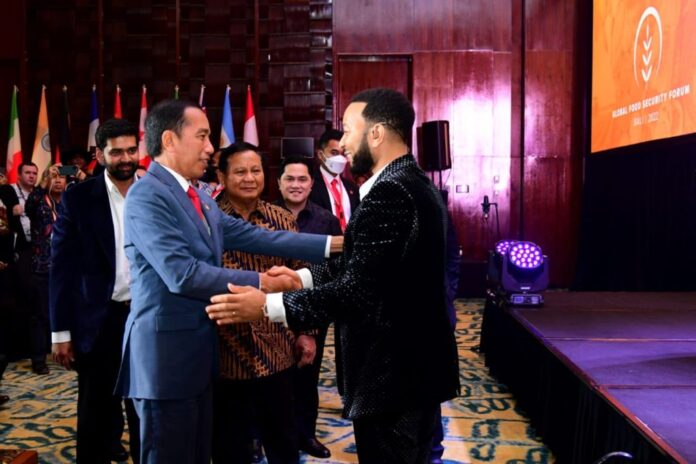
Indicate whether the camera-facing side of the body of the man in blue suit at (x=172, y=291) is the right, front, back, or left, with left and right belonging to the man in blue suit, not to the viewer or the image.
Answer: right

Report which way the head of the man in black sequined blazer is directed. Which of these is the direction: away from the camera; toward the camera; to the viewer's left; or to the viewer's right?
to the viewer's left

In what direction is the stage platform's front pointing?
to the viewer's left

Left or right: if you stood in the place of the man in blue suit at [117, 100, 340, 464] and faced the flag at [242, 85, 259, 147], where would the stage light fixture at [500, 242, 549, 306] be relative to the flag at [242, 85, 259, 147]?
right

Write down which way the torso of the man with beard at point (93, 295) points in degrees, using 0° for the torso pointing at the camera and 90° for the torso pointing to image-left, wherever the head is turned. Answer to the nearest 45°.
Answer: approximately 315°

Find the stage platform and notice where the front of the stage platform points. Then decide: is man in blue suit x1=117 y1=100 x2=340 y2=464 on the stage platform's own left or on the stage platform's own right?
on the stage platform's own left

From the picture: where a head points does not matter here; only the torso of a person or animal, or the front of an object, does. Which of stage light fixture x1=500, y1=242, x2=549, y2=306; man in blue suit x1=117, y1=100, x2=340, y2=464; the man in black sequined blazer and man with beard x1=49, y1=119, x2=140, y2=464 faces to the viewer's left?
the man in black sequined blazer

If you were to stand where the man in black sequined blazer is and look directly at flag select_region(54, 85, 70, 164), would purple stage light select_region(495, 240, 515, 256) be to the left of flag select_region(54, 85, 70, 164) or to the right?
right

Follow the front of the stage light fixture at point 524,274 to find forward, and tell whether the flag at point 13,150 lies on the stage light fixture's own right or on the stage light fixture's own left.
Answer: on the stage light fixture's own right

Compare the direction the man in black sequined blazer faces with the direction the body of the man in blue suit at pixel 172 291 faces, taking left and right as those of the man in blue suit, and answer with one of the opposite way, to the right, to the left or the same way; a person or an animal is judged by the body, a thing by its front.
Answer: the opposite way

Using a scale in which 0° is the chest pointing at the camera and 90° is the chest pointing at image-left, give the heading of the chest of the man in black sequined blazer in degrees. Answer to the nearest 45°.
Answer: approximately 90°
